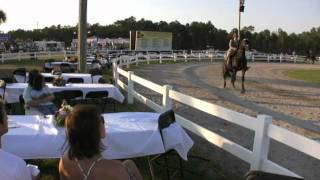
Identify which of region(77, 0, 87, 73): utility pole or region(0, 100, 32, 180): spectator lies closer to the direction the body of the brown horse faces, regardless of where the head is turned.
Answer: the spectator

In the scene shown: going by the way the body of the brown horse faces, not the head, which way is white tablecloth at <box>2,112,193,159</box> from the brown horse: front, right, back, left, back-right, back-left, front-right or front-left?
front-right

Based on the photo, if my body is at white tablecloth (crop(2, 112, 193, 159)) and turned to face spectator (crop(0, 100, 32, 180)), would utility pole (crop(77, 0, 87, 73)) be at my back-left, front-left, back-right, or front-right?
back-right

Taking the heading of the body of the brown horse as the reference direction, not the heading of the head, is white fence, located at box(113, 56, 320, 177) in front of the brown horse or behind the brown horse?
in front

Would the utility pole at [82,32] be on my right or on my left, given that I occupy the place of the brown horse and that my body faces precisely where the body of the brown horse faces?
on my right

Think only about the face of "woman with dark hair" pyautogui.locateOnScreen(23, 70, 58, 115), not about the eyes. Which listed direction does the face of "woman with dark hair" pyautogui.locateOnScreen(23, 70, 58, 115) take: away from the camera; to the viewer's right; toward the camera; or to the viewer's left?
away from the camera

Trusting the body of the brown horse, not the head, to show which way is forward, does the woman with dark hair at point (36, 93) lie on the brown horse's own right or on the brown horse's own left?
on the brown horse's own right

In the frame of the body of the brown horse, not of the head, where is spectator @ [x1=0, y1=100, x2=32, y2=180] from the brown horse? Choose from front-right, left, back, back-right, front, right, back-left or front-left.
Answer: front-right
